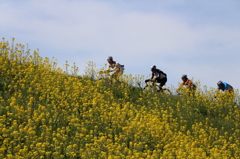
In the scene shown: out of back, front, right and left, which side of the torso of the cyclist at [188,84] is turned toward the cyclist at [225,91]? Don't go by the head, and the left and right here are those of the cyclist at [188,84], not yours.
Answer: back

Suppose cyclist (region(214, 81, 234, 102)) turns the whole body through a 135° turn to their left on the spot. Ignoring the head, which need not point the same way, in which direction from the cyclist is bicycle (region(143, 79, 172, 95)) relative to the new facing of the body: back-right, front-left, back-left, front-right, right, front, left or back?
right

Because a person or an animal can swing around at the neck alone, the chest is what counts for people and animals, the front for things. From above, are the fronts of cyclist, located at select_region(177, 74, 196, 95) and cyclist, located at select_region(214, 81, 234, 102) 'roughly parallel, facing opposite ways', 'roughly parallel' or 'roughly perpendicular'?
roughly parallel

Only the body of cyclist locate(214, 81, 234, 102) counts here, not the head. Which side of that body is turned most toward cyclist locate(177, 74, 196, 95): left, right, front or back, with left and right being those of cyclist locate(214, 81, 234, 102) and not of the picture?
front

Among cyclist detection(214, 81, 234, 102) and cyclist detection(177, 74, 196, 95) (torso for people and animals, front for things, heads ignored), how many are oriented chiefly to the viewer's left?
2

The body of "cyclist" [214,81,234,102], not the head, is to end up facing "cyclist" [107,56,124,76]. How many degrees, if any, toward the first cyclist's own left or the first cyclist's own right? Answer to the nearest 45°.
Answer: approximately 45° to the first cyclist's own left

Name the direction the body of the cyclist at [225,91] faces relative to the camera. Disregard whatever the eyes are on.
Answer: to the viewer's left

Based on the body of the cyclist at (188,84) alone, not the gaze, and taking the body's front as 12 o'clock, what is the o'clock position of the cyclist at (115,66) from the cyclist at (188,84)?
the cyclist at (115,66) is roughly at 11 o'clock from the cyclist at (188,84).

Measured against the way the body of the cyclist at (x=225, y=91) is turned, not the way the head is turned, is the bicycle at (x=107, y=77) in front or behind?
in front

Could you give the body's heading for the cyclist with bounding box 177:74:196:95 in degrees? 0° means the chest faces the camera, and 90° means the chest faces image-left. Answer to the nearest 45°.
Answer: approximately 90°
